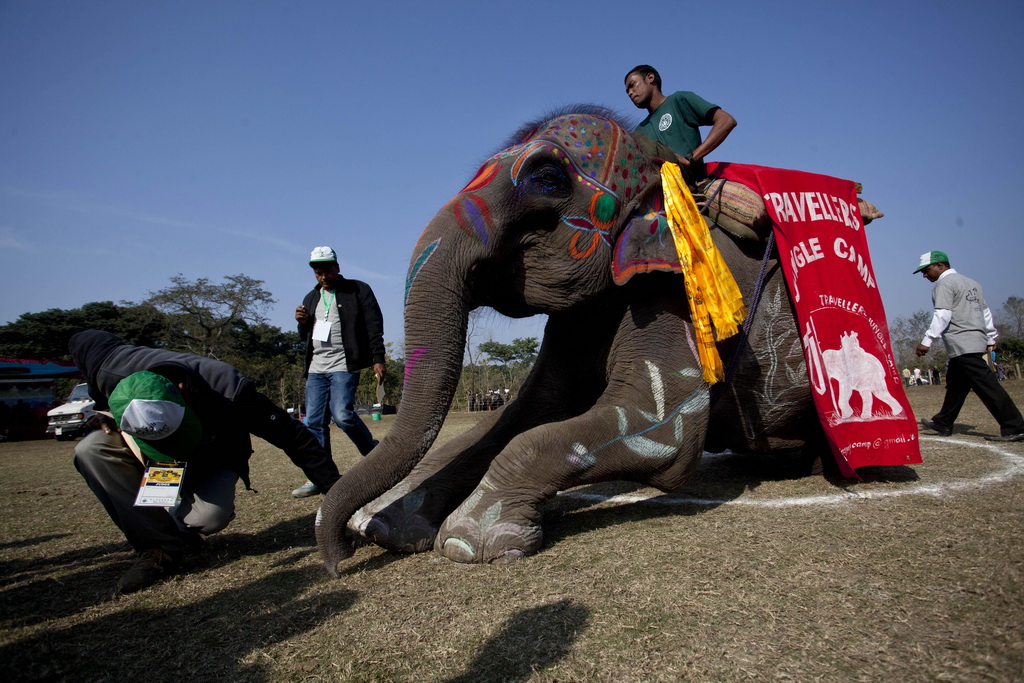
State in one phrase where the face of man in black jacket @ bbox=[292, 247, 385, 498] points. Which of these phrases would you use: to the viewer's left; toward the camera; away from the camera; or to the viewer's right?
toward the camera

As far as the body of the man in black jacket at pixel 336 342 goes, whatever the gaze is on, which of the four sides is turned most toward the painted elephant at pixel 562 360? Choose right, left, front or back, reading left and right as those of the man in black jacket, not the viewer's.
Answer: left

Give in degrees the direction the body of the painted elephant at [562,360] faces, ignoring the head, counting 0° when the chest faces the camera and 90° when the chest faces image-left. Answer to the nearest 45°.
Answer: approximately 45°

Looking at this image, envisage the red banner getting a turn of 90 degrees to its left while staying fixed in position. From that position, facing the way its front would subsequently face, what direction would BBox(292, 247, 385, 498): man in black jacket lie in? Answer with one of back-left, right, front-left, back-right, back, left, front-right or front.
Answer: back

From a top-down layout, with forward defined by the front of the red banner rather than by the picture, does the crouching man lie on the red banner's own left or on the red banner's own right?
on the red banner's own right

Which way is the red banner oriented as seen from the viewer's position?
toward the camera

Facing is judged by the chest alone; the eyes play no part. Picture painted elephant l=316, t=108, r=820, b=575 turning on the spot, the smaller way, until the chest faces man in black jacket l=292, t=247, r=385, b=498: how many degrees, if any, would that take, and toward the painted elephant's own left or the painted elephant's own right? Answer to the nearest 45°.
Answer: approximately 90° to the painted elephant's own right

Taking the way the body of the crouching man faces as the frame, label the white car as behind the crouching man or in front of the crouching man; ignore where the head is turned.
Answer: behind

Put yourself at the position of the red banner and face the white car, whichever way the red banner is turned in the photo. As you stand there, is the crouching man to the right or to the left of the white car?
left

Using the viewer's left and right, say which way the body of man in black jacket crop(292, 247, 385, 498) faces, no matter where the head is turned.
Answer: facing the viewer and to the left of the viewer

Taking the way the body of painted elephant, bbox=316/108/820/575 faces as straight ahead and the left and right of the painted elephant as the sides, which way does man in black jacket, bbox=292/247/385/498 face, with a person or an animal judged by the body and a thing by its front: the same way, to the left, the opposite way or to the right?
the same way

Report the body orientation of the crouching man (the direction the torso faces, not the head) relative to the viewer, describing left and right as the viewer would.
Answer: facing the viewer

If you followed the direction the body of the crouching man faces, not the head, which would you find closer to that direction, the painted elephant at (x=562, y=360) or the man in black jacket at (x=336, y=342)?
the painted elephant
